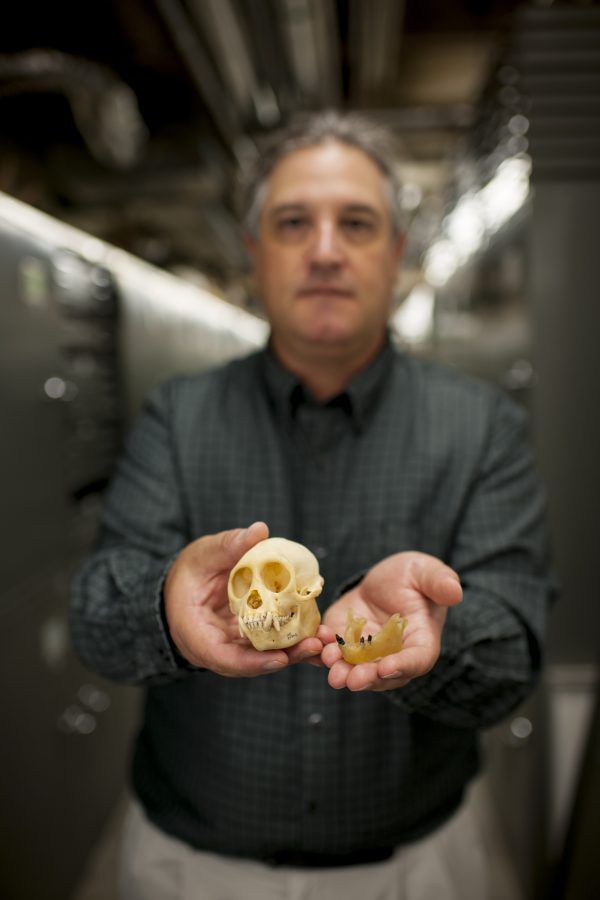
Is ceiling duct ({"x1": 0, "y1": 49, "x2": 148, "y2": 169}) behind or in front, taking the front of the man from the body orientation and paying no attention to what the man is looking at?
behind

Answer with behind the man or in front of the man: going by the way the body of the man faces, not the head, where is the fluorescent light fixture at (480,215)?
behind

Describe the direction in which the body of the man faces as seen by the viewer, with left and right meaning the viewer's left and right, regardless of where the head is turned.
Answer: facing the viewer

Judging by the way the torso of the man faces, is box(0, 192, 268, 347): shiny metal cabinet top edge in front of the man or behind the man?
behind

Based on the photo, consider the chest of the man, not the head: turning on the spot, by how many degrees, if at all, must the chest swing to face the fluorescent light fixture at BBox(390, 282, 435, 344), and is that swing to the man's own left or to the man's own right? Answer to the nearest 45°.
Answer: approximately 180°
